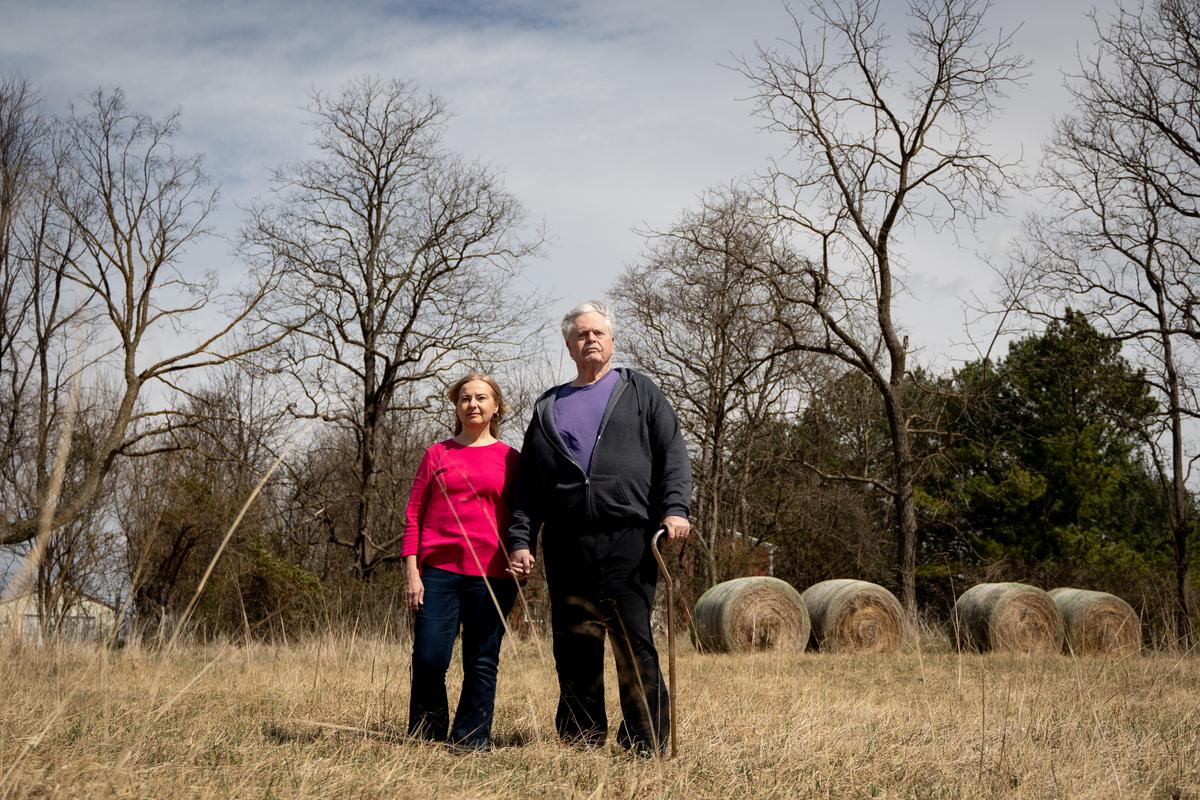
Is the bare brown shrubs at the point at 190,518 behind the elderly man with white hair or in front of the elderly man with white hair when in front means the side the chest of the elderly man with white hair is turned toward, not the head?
behind

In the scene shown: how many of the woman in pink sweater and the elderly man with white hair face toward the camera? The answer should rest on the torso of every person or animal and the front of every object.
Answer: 2

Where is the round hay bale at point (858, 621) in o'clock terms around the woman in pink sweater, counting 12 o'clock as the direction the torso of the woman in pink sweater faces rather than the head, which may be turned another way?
The round hay bale is roughly at 7 o'clock from the woman in pink sweater.

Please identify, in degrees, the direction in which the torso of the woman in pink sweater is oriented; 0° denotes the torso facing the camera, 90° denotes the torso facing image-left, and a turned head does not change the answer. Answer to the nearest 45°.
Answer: approximately 0°

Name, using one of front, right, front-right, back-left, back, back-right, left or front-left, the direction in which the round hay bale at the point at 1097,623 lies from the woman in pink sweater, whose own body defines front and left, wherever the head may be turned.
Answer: back-left

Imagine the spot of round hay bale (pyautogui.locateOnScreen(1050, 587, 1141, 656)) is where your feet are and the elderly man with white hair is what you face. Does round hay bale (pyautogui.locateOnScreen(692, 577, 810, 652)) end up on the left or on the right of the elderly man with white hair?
right

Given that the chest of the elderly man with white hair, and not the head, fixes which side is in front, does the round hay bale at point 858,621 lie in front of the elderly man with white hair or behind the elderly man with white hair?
behind

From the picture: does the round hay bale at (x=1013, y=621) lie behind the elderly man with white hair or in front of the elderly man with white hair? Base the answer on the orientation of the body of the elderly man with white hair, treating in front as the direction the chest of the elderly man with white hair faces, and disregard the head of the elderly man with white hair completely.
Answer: behind

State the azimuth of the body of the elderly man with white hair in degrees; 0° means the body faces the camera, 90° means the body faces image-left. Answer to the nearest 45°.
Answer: approximately 0°

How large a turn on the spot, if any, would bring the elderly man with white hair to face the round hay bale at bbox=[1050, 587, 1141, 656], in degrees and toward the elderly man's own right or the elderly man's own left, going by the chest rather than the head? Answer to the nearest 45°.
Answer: approximately 135° to the elderly man's own left
